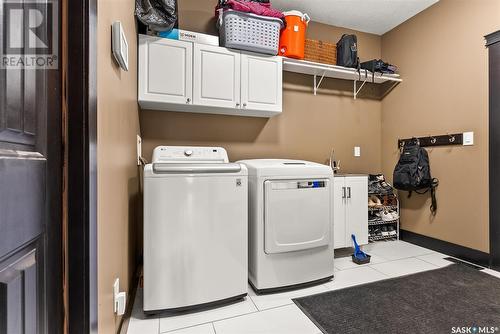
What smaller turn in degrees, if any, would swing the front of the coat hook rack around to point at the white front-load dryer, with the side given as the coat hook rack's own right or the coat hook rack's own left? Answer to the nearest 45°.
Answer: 0° — it already faces it

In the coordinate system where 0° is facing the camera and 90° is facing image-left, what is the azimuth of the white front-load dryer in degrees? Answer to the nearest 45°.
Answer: approximately 315°

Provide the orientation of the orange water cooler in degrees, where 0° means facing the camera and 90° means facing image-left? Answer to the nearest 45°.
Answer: approximately 45°

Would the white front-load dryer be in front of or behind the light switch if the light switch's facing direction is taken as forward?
in front

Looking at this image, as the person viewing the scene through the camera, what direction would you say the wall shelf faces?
facing the viewer and to the right of the viewer

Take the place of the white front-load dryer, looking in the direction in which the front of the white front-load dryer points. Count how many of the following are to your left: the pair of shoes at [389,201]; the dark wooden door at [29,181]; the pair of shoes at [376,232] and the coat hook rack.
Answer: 3

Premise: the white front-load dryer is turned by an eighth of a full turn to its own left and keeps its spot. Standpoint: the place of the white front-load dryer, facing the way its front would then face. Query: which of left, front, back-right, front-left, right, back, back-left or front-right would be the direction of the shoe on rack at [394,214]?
front-left

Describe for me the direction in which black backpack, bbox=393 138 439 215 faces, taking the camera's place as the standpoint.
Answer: facing the viewer and to the left of the viewer

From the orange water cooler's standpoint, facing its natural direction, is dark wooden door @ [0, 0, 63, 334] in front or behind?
in front

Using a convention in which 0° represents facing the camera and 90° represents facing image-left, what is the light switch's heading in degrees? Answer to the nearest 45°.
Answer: approximately 45°

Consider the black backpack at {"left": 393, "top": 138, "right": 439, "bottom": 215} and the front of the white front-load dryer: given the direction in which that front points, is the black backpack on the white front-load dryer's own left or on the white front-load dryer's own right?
on the white front-load dryer's own left
